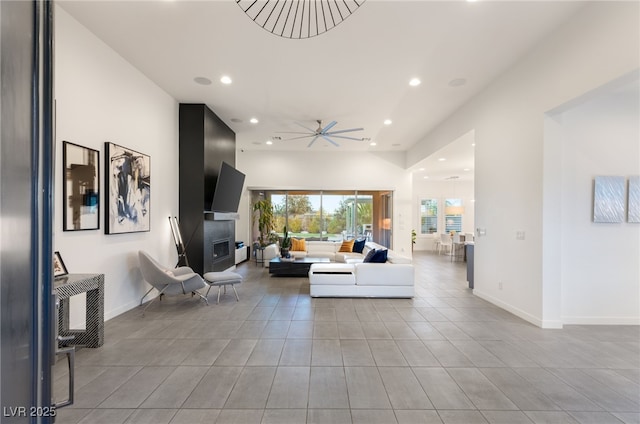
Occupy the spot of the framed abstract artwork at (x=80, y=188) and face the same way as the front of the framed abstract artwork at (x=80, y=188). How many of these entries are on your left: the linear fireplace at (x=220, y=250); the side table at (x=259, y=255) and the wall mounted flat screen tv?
3

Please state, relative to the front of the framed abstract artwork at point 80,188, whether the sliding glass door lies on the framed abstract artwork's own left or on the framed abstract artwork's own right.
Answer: on the framed abstract artwork's own left

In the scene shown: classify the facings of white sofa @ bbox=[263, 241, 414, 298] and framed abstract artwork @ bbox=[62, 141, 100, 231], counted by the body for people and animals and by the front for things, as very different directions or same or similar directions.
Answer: very different directions

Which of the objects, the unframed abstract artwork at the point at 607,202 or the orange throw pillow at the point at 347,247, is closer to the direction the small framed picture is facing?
the unframed abstract artwork

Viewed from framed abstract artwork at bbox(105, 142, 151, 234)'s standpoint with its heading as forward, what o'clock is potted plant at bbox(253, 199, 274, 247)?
The potted plant is roughly at 9 o'clock from the framed abstract artwork.

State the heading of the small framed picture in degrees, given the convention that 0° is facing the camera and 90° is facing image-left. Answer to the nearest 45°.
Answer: approximately 315°

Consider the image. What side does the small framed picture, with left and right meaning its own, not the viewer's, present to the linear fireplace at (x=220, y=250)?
left

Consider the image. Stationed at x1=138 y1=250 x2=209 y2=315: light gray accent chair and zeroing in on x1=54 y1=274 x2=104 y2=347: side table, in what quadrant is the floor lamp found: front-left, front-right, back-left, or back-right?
back-right
